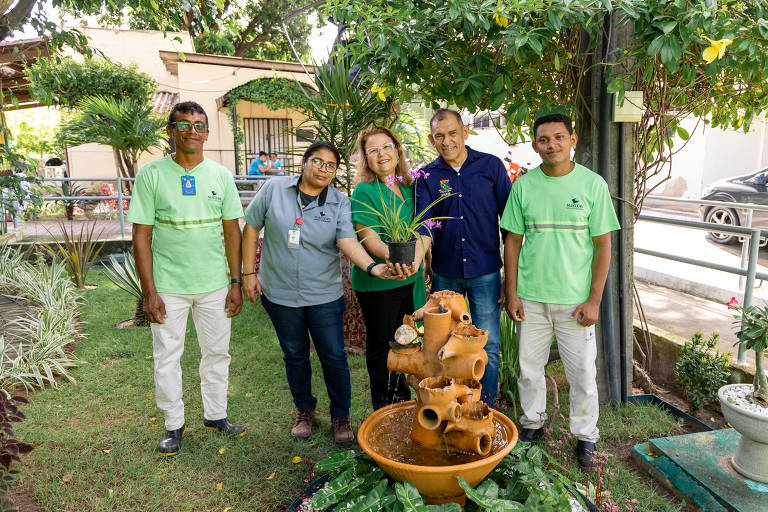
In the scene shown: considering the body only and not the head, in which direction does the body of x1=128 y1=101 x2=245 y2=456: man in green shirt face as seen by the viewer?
toward the camera

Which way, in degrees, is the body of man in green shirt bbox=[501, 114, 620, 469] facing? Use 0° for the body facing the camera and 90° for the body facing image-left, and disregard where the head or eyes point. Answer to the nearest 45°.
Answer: approximately 0°

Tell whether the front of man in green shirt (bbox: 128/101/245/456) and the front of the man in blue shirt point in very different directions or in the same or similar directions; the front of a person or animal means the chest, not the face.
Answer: same or similar directions

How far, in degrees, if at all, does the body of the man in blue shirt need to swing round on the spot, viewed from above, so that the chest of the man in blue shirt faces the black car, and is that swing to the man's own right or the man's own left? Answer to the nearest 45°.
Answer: approximately 135° to the man's own left

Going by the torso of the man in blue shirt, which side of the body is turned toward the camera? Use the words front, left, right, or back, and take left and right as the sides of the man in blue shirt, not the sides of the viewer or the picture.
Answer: front

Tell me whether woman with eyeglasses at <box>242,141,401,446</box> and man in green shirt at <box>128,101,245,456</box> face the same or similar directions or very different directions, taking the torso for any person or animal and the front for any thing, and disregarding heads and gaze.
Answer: same or similar directions

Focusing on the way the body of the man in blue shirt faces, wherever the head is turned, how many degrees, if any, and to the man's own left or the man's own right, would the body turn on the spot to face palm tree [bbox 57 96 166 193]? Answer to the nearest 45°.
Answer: approximately 135° to the man's own right

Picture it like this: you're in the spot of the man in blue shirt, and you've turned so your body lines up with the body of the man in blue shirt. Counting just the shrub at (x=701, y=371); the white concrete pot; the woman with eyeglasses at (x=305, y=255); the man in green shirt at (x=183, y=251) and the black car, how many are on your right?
2

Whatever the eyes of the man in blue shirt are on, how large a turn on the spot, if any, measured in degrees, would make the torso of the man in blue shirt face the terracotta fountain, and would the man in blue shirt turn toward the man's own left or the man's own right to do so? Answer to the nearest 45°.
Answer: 0° — they already face it

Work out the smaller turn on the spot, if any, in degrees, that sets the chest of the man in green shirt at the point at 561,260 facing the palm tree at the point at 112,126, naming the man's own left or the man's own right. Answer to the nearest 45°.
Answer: approximately 135° to the man's own right

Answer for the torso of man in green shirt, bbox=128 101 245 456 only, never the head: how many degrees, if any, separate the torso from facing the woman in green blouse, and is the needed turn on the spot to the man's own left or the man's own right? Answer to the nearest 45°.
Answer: approximately 90° to the man's own left

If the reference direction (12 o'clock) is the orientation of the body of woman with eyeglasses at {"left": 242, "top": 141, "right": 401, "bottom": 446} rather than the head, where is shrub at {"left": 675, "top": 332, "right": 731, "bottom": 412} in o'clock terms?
The shrub is roughly at 9 o'clock from the woman with eyeglasses.

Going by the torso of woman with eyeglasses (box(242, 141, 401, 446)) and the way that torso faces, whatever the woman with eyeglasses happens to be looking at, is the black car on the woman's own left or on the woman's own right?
on the woman's own left
